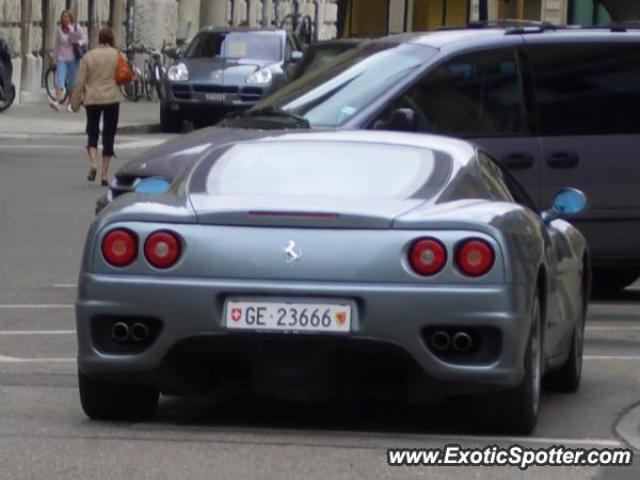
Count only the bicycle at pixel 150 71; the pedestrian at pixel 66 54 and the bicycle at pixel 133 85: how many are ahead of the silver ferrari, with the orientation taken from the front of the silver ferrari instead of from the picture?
3

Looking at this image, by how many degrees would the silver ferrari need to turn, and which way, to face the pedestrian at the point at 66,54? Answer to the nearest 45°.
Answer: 0° — it already faces them

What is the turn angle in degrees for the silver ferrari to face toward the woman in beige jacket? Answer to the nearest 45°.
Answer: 0° — it already faces them

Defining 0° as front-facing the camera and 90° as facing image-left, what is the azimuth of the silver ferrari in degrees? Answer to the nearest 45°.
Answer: approximately 180°

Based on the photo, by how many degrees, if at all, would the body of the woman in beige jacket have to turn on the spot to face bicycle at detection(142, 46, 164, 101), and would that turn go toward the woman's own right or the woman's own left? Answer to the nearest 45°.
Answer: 0° — they already face it

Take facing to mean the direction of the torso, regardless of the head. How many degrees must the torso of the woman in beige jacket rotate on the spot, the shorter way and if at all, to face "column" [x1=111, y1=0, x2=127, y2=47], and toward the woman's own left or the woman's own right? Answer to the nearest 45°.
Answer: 0° — they already face it

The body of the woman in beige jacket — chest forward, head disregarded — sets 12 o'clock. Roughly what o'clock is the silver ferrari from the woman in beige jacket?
The silver ferrari is roughly at 6 o'clock from the woman in beige jacket.

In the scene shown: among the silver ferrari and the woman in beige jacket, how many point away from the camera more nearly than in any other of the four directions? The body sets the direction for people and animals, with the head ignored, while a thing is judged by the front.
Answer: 2

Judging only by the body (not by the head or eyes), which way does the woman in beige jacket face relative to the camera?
away from the camera

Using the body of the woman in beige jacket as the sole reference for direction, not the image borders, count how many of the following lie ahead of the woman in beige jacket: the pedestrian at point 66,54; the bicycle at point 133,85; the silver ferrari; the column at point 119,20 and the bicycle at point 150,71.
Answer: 4
